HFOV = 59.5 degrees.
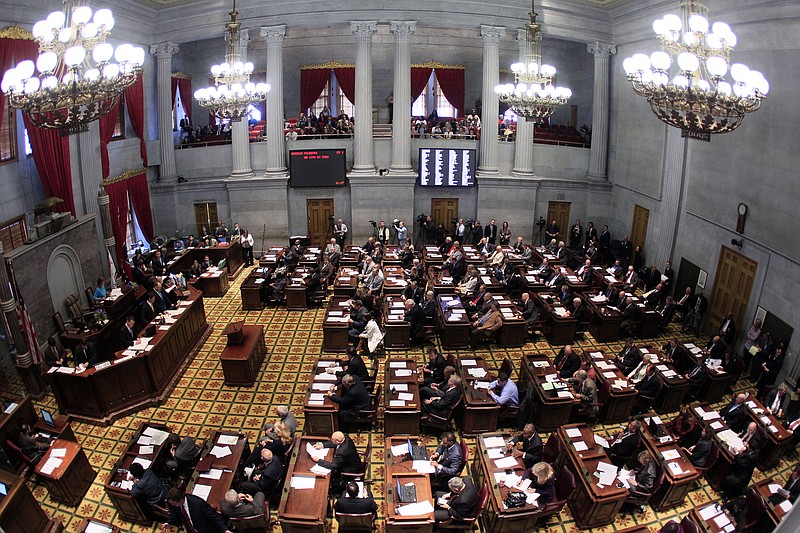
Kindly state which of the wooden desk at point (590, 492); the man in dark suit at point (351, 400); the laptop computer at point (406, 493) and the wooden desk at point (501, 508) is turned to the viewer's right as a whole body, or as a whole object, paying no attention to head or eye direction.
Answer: the laptop computer

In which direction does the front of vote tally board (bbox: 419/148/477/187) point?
toward the camera

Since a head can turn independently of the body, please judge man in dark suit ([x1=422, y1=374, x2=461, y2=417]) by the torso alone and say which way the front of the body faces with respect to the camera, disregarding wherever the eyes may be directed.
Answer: to the viewer's left

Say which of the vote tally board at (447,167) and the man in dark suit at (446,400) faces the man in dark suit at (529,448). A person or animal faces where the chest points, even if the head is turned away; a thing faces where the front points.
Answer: the vote tally board

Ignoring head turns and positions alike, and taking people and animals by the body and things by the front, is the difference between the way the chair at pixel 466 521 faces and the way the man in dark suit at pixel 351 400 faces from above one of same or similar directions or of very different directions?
same or similar directions

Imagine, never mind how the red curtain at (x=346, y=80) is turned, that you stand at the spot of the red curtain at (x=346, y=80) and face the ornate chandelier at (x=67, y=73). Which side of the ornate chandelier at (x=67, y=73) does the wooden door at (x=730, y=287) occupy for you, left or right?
left

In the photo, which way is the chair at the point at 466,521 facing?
to the viewer's left

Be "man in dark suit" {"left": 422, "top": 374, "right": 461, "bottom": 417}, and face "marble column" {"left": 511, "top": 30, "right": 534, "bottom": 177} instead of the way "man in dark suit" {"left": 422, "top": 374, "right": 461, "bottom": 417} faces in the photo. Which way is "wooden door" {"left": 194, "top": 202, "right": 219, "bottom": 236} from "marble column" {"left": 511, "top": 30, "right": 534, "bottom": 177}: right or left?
left

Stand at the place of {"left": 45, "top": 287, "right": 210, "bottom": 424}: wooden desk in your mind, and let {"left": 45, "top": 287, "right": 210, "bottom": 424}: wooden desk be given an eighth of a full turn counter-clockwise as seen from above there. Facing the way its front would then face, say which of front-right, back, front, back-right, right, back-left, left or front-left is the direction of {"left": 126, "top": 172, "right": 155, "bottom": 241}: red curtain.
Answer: left

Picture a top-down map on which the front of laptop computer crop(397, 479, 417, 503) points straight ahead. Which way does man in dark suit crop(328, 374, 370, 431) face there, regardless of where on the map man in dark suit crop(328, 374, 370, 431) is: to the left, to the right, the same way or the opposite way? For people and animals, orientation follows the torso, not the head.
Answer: the opposite way

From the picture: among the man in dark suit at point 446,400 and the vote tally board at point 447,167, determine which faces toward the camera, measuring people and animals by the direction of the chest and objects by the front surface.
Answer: the vote tally board

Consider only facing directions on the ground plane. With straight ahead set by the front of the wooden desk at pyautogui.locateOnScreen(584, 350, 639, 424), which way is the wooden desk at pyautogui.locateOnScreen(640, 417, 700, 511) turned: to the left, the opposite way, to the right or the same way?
the same way
